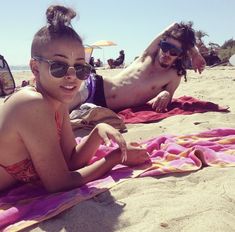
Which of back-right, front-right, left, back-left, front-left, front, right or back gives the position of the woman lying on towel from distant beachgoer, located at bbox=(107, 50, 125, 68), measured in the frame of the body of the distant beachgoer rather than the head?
left

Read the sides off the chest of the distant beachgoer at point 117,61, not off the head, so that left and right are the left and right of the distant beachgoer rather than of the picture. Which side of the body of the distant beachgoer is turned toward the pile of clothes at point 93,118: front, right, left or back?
left

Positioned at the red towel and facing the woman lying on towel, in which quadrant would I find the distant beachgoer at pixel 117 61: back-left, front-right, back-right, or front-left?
back-right

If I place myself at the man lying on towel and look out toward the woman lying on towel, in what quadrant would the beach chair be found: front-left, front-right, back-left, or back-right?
back-right

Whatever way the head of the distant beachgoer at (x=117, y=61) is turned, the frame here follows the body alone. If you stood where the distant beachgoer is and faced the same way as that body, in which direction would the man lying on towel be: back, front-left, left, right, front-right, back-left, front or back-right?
left

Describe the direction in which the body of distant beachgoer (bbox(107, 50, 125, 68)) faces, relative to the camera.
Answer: to the viewer's left

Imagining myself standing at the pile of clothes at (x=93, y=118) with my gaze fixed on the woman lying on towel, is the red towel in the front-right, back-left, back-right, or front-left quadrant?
back-left

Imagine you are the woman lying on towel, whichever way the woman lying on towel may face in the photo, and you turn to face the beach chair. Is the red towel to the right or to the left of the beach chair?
right
